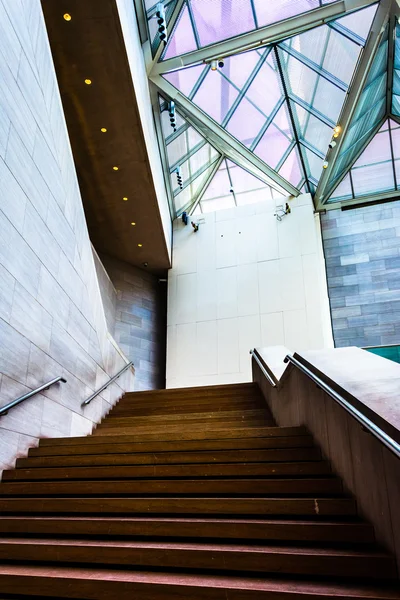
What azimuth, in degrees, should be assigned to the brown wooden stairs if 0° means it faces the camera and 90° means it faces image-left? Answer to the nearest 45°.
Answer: approximately 0°
